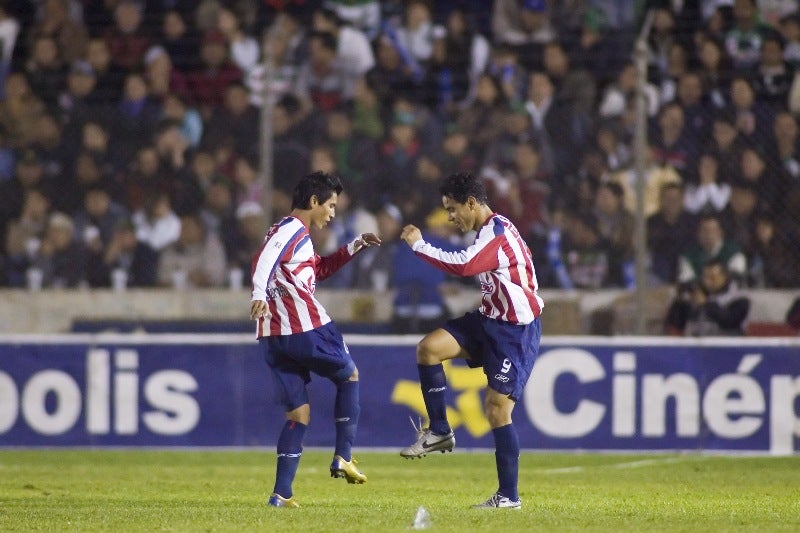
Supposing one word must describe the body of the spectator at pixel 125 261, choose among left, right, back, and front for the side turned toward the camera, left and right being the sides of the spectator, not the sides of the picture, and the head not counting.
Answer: front

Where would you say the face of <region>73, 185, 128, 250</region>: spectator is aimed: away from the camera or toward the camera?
toward the camera

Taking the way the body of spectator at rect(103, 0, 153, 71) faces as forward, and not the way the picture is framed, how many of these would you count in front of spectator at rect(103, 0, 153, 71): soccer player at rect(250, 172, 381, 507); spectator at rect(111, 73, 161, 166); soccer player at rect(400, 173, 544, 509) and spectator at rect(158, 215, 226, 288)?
4

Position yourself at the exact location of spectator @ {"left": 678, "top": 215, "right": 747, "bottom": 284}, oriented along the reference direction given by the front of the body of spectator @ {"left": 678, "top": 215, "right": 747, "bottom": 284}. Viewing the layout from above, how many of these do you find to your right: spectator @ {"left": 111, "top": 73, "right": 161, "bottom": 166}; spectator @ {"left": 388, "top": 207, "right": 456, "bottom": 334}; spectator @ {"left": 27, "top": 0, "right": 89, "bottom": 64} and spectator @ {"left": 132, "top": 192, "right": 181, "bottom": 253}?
4

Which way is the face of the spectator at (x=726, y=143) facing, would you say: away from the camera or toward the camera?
toward the camera

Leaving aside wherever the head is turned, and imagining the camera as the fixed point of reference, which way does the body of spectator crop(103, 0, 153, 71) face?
toward the camera

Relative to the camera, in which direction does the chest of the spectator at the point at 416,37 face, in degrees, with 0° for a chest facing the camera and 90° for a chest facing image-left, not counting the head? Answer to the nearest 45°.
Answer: approximately 0°

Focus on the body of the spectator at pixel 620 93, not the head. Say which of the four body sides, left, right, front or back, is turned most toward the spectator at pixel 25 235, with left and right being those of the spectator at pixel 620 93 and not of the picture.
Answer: right

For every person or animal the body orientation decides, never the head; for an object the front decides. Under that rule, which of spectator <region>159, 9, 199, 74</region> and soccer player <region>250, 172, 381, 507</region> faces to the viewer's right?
the soccer player

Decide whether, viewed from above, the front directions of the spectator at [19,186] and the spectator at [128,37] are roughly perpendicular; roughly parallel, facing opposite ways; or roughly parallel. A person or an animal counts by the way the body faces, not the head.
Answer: roughly parallel

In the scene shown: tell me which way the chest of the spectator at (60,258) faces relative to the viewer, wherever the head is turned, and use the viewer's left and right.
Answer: facing the viewer

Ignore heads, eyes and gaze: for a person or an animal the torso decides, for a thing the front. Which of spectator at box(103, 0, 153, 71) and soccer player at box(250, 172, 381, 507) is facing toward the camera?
the spectator

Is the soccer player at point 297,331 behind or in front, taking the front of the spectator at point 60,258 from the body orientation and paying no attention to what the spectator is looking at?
in front

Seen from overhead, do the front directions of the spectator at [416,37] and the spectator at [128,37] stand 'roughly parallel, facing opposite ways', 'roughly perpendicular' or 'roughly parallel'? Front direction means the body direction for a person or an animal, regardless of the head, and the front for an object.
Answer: roughly parallel

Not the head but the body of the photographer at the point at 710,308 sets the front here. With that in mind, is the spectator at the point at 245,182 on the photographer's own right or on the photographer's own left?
on the photographer's own right
